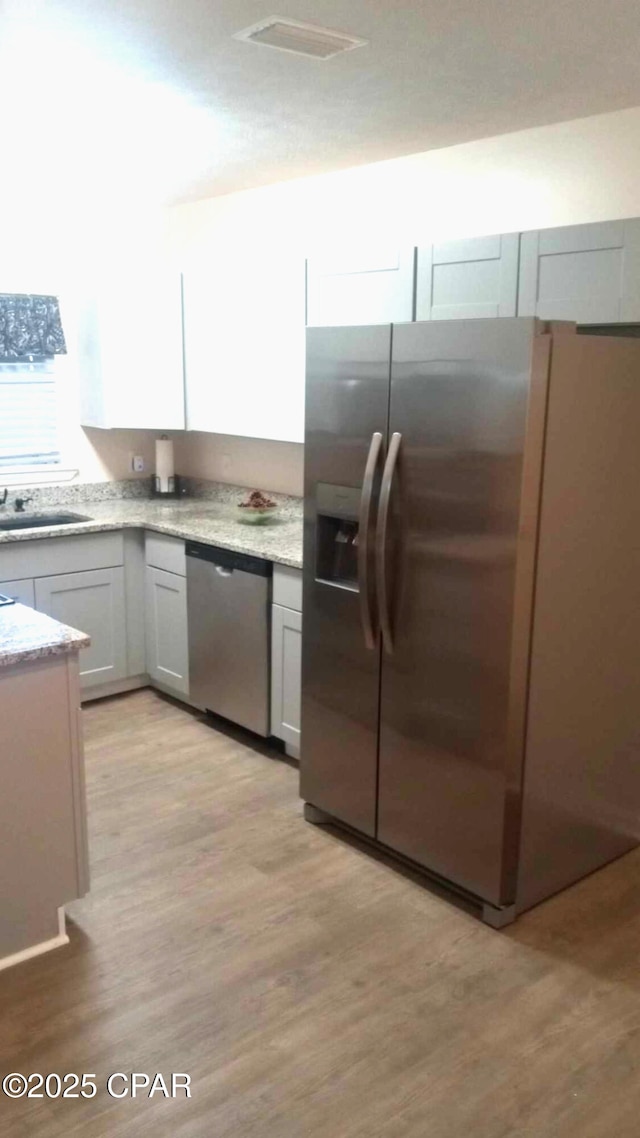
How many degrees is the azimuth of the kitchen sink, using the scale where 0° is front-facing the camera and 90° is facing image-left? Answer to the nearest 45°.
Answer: approximately 315°

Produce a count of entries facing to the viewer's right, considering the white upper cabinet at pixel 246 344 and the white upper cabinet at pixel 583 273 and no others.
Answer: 0

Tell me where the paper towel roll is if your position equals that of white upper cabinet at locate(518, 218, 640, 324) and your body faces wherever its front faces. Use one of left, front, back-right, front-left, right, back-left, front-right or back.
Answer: right

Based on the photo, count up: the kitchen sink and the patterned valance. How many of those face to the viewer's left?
0

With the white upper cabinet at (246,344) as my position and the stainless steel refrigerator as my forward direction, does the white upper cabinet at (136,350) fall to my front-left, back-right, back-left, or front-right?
back-right

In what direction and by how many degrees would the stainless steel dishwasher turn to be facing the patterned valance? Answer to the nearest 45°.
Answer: approximately 90° to its right

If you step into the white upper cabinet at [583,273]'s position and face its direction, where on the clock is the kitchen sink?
The kitchen sink is roughly at 2 o'clock from the white upper cabinet.

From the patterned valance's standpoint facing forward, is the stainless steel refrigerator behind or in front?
in front
